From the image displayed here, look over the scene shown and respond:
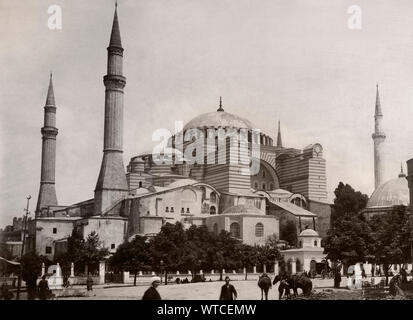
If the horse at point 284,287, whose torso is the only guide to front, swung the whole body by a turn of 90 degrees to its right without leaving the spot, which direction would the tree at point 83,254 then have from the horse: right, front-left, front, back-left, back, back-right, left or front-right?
front

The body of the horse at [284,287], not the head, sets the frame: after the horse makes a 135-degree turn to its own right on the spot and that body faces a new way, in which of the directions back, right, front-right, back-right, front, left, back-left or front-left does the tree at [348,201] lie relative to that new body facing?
front

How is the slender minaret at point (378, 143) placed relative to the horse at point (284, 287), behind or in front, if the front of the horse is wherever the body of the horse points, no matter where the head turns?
behind

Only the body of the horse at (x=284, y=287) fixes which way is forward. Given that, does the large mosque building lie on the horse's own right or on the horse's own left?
on the horse's own right

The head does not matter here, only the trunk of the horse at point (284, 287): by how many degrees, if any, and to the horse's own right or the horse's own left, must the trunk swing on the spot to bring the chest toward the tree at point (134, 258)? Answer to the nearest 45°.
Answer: approximately 90° to the horse's own right

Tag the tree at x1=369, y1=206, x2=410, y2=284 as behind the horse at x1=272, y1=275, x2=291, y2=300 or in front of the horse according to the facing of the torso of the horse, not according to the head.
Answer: behind

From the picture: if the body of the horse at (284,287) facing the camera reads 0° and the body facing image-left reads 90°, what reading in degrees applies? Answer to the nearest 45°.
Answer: approximately 45°

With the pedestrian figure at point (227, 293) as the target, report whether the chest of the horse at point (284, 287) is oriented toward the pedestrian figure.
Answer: yes

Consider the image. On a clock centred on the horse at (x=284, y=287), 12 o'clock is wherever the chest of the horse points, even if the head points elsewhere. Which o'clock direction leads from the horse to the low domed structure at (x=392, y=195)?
The low domed structure is roughly at 5 o'clock from the horse.

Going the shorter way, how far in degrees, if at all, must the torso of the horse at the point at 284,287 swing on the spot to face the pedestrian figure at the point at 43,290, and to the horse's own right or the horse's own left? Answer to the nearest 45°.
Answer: approximately 45° to the horse's own right

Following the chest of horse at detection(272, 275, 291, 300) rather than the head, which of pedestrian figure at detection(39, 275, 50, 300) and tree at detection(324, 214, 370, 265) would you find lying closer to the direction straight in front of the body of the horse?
the pedestrian figure
